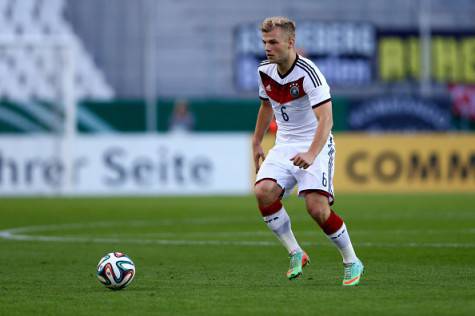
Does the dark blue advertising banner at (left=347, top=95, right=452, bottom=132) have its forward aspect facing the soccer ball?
yes

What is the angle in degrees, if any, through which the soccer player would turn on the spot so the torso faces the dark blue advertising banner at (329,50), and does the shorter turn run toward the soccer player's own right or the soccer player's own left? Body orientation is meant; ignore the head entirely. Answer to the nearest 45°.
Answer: approximately 135° to the soccer player's own right

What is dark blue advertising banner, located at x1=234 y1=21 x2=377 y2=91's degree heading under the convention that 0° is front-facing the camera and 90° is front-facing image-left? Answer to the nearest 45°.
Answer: approximately 0°

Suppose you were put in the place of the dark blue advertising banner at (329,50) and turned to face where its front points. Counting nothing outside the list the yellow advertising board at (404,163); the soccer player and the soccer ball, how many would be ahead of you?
3

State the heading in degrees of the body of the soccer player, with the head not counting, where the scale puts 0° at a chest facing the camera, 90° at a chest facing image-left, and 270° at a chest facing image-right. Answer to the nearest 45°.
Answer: approximately 45°

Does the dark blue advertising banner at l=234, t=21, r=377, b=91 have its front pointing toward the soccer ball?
yes

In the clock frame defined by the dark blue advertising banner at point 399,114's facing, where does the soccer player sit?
The soccer player is roughly at 12 o'clock from the dark blue advertising banner.

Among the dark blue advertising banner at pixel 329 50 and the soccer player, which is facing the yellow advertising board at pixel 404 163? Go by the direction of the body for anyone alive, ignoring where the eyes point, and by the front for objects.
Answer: the dark blue advertising banner

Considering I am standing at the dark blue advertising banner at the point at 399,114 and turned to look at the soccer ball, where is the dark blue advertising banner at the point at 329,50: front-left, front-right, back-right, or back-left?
back-right

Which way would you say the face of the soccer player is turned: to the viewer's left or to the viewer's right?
to the viewer's left
